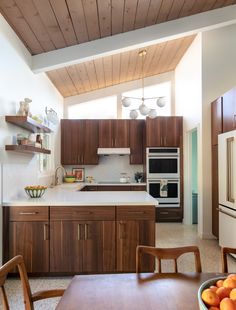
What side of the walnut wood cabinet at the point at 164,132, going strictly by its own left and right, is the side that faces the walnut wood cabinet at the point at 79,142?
right

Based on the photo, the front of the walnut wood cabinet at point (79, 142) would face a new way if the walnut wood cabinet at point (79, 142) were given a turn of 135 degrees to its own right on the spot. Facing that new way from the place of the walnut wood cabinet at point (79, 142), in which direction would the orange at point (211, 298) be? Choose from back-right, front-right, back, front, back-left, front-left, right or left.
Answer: back-left

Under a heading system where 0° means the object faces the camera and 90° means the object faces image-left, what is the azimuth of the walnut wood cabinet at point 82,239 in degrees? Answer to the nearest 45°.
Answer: approximately 0°

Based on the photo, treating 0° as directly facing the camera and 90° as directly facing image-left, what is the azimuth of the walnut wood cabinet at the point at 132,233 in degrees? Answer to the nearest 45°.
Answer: approximately 0°

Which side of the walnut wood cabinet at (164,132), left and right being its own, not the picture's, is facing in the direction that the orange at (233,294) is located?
front
